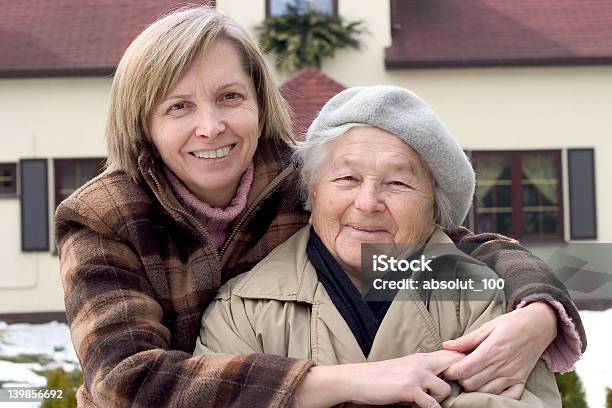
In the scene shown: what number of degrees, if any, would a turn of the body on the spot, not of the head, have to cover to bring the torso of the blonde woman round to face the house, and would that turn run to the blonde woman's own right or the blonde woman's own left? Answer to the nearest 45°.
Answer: approximately 135° to the blonde woman's own left

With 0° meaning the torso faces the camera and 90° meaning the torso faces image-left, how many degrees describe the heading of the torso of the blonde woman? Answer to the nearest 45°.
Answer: approximately 315°

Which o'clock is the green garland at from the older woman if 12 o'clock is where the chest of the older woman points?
The green garland is roughly at 6 o'clock from the older woman.

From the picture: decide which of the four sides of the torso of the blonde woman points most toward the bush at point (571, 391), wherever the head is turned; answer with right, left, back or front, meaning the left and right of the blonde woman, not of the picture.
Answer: left

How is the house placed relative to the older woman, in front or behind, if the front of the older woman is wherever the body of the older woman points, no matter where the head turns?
behind

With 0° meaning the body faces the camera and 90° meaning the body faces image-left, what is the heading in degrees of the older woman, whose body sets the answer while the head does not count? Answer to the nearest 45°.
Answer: approximately 0°

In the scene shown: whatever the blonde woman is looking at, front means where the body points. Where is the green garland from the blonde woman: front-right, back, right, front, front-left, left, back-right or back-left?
back-left
